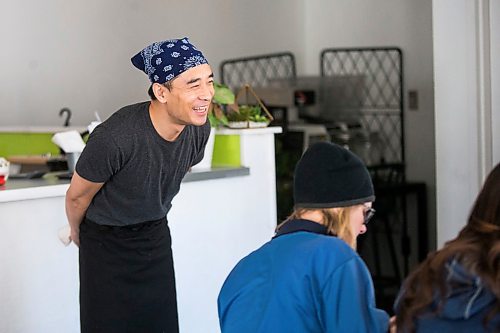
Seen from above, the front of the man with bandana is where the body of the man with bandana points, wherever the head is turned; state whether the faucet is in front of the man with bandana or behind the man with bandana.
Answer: behind

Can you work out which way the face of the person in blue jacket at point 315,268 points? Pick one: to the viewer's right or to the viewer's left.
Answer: to the viewer's right

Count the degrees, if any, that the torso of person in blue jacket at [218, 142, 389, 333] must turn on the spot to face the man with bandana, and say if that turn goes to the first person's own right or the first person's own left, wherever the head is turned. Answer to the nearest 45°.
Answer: approximately 90° to the first person's own left

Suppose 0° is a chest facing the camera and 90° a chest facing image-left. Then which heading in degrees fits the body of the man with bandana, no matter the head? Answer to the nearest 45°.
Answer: approximately 315°

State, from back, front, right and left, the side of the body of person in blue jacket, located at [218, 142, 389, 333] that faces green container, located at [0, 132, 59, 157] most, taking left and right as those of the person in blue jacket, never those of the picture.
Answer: left

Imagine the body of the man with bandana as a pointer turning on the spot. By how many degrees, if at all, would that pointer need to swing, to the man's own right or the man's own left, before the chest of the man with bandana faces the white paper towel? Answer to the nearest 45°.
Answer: approximately 135° to the man's own left

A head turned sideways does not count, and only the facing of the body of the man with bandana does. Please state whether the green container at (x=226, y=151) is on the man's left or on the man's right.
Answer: on the man's left

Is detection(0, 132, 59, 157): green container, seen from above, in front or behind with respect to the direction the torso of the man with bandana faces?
behind

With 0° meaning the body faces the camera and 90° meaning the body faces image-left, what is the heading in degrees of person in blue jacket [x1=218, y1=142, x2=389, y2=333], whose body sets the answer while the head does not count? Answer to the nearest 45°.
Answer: approximately 225°

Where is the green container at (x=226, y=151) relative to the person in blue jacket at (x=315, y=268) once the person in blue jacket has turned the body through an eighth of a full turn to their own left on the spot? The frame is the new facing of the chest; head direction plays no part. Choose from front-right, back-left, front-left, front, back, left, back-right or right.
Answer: front

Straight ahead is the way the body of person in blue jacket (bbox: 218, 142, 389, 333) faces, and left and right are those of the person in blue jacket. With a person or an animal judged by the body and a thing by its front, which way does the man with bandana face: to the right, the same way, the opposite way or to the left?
to the right
